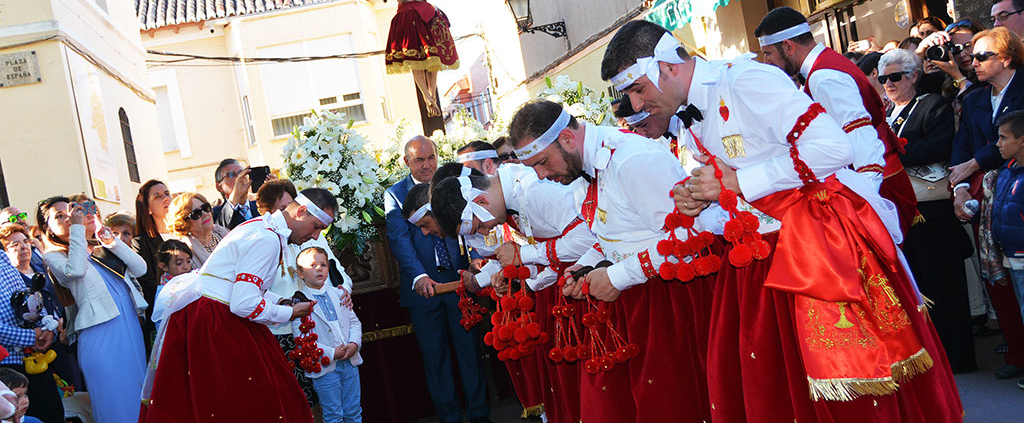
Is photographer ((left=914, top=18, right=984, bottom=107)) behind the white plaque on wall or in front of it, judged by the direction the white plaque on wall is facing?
in front

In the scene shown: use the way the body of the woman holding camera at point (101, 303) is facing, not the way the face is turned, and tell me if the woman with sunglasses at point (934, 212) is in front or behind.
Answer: in front

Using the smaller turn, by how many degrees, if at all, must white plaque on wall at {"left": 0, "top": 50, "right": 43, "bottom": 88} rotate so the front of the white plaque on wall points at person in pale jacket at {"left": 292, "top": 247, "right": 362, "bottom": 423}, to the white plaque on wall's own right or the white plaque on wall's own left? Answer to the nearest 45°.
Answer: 0° — it already faces them

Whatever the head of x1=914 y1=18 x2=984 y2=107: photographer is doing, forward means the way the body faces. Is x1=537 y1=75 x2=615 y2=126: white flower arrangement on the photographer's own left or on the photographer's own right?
on the photographer's own right

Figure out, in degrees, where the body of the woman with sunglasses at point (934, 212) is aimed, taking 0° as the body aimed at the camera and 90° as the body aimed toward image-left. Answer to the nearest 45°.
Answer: approximately 45°
